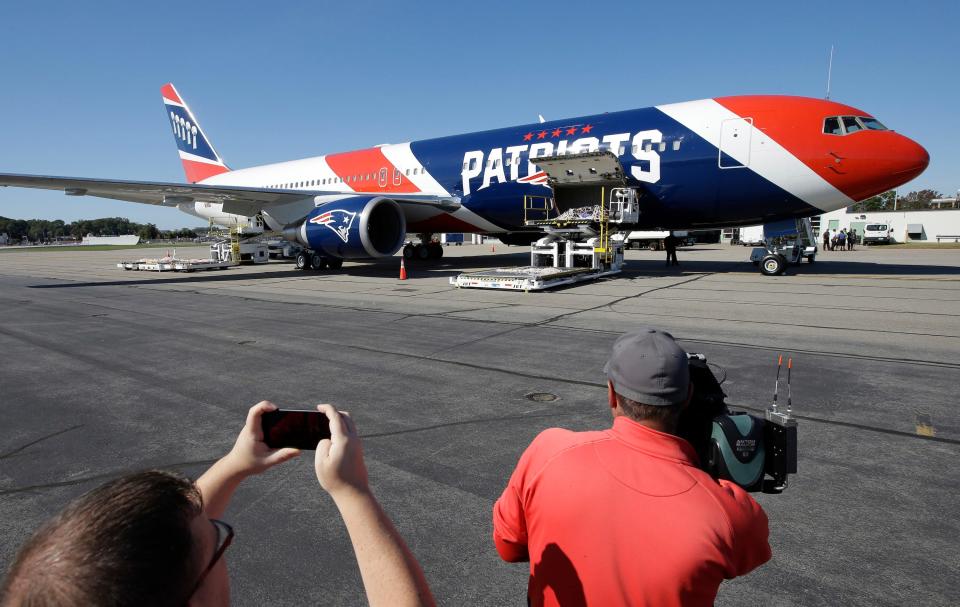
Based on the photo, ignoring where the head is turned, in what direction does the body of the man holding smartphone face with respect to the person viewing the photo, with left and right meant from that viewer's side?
facing away from the viewer and to the right of the viewer

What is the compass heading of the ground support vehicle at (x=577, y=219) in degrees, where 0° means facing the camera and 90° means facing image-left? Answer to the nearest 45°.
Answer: approximately 225°

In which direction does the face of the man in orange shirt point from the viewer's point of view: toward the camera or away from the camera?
away from the camera

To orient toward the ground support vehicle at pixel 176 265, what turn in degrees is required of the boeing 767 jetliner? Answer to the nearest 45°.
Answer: approximately 180°

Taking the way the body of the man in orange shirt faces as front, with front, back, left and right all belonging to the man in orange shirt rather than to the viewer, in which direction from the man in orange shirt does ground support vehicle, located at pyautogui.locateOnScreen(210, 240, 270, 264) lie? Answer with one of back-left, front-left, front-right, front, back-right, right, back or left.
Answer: front-left

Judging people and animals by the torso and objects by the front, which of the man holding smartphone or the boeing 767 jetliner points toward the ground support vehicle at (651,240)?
the man holding smartphone

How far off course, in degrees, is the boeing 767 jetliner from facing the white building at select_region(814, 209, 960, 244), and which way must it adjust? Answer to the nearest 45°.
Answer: approximately 90° to its left

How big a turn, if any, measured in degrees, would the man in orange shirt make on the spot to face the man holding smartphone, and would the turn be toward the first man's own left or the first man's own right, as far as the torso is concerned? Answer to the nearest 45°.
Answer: approximately 135° to the first man's own left

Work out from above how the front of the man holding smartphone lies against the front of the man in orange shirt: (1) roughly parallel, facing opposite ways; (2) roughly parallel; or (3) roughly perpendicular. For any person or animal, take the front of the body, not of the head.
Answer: roughly parallel

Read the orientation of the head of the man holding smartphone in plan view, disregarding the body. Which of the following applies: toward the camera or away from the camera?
away from the camera

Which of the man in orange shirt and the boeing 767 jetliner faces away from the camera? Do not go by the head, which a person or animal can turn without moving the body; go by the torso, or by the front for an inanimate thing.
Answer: the man in orange shirt

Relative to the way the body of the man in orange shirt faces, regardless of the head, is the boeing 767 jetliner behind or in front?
in front

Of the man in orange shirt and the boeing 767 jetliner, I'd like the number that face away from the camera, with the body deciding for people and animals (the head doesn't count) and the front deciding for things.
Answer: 1

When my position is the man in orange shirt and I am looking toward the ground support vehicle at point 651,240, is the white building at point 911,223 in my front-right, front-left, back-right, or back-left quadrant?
front-right

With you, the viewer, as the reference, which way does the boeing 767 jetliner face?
facing the viewer and to the right of the viewer

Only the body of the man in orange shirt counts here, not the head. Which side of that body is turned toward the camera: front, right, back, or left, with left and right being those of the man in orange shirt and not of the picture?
back
